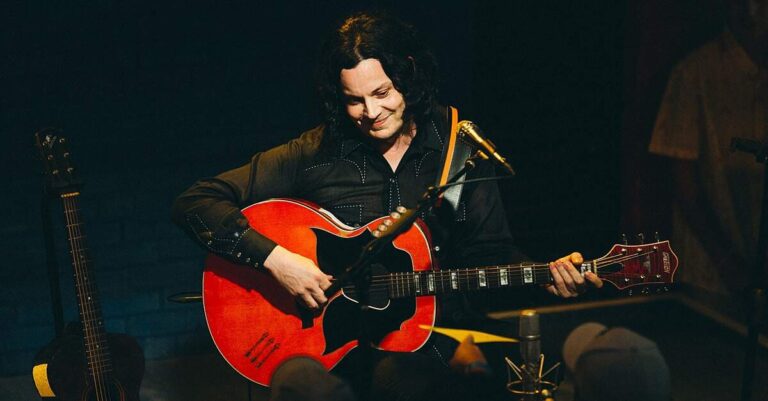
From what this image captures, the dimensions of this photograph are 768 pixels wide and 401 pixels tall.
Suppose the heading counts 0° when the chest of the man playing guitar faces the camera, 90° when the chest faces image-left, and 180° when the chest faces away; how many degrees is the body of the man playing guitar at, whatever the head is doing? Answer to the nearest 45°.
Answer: approximately 0°

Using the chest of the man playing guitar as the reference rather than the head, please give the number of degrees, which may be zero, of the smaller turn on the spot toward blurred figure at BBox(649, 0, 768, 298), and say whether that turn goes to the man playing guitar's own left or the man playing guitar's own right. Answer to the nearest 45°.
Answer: approximately 135° to the man playing guitar's own left

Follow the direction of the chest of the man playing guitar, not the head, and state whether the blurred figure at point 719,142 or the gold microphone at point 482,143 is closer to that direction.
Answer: the gold microphone

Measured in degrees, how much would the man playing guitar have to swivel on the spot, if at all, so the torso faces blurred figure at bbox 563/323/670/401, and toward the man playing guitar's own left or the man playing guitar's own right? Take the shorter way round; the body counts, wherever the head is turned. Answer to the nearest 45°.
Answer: approximately 45° to the man playing guitar's own left

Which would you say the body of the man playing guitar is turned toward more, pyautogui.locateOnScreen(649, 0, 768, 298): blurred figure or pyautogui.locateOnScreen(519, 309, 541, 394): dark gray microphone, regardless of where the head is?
the dark gray microphone

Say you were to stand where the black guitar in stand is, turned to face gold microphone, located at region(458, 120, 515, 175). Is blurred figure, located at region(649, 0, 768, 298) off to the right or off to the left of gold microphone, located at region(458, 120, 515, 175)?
left

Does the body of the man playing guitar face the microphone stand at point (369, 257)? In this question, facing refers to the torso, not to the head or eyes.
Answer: yes

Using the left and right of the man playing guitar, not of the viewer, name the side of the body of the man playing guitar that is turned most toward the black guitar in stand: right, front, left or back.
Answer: right

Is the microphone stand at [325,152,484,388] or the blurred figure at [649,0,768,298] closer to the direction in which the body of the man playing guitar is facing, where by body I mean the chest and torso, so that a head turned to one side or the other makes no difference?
the microphone stand
